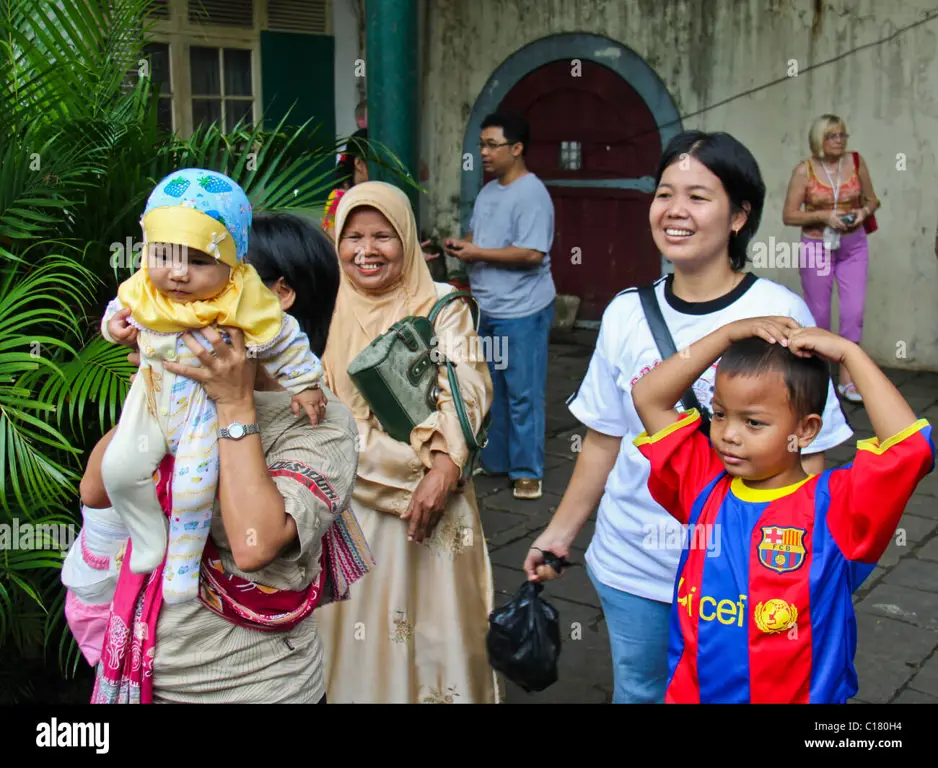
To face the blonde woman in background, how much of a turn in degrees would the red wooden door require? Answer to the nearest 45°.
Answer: approximately 45° to its left

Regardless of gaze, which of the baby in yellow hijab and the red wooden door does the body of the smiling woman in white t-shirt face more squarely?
the baby in yellow hijab

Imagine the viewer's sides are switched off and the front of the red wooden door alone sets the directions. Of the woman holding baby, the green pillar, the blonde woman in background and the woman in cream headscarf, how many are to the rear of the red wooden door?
0

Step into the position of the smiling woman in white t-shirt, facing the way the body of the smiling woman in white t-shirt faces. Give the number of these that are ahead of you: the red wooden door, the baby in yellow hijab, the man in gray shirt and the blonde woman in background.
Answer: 1

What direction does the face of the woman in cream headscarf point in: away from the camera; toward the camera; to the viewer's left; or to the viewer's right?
toward the camera

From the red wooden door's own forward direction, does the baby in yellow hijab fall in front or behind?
in front

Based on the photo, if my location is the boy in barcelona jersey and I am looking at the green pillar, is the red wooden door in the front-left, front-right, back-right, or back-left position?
front-right

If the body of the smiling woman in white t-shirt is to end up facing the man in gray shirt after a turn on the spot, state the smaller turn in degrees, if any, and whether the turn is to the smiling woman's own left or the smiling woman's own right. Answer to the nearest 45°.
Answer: approximately 135° to the smiling woman's own right

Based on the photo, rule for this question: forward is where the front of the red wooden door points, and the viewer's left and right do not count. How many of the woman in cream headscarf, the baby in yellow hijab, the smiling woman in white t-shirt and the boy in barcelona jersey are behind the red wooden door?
0

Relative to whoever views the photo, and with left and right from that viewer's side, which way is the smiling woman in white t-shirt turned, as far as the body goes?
facing the viewer and to the left of the viewer

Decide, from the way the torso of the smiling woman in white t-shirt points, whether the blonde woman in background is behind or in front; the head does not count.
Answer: behind

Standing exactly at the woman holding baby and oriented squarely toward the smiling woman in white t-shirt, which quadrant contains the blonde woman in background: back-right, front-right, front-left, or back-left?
front-left

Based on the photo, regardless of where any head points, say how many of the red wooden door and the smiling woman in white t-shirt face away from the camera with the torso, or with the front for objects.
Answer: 0

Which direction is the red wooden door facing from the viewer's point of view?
toward the camera

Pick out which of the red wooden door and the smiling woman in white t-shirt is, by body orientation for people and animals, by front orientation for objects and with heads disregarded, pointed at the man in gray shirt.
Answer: the red wooden door

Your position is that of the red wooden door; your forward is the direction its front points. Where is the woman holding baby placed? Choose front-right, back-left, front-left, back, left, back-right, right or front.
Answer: front
